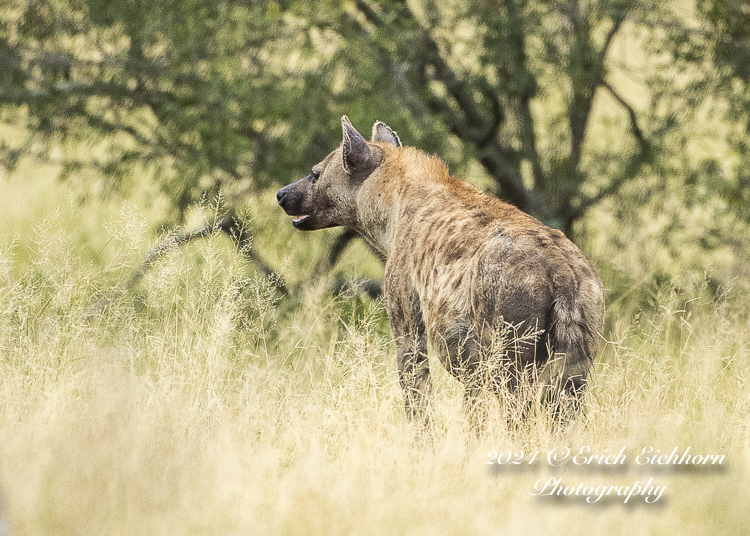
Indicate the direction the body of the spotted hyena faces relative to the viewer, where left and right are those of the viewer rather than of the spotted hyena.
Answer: facing away from the viewer and to the left of the viewer
